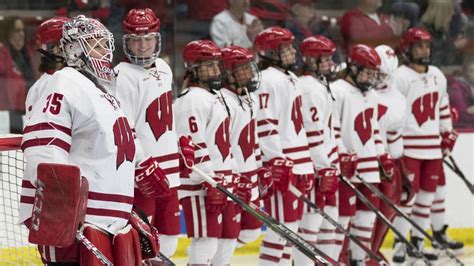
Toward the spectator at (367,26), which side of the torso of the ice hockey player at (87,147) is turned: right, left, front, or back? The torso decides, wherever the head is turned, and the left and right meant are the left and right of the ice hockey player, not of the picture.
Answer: left

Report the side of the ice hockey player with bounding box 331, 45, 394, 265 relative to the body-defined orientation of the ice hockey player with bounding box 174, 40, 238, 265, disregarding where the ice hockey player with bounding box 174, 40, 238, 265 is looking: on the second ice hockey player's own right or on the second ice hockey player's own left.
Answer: on the second ice hockey player's own left

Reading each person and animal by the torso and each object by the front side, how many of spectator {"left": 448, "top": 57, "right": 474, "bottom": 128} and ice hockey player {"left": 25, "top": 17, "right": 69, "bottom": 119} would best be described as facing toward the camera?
1

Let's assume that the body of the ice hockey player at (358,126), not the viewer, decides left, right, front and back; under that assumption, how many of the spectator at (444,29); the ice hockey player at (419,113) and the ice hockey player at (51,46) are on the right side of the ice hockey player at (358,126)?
1

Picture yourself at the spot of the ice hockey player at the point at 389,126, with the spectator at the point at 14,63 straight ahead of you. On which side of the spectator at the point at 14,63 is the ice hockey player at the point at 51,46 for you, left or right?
left
